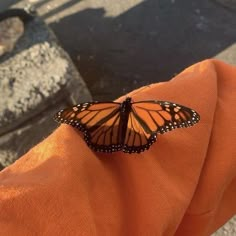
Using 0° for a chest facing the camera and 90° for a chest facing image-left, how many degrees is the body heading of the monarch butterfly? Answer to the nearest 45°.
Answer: approximately 180°
